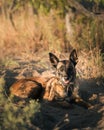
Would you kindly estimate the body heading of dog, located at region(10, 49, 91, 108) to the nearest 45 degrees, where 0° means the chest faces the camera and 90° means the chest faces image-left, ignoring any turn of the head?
approximately 315°
